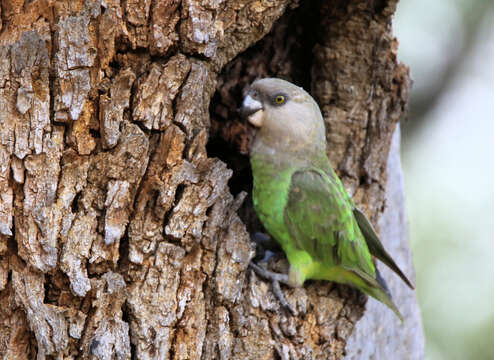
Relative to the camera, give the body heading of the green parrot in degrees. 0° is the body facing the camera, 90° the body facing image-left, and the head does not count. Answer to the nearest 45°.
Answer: approximately 90°
